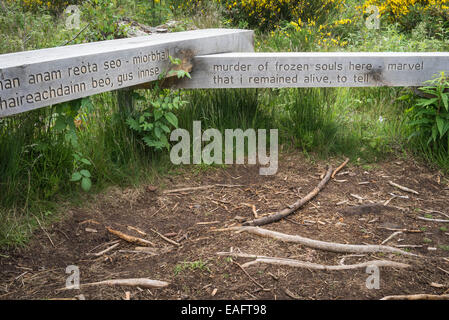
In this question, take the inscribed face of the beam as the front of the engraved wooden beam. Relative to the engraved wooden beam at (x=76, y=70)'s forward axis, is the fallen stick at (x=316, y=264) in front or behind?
in front

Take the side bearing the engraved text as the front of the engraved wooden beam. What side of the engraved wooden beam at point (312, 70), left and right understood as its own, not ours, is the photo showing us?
front

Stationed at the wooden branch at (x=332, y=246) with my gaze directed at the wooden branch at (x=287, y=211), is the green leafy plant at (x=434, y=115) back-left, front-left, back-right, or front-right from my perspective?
front-right

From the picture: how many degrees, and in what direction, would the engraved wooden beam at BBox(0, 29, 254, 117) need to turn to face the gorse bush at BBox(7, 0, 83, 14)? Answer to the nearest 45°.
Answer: approximately 135° to its left

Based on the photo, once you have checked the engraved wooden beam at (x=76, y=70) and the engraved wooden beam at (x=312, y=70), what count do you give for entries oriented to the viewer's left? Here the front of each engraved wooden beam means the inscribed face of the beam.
0

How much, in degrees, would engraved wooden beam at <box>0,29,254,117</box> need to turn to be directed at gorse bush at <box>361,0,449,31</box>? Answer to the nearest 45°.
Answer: approximately 90° to its left

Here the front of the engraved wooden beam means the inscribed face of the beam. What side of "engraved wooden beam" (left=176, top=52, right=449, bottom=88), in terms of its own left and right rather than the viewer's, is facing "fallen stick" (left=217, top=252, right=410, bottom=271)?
front

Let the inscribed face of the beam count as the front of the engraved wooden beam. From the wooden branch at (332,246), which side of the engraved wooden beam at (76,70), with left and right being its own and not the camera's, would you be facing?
front

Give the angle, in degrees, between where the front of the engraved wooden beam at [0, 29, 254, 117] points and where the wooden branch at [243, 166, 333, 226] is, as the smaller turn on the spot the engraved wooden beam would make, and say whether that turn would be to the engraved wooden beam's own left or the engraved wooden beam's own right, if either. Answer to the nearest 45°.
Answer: approximately 45° to the engraved wooden beam's own left

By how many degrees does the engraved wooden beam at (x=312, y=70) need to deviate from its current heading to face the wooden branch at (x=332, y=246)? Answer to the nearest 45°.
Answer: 0° — it already faces it

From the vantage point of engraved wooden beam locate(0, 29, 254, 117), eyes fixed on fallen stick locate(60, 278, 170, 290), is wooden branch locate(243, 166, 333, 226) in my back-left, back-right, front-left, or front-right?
front-left
